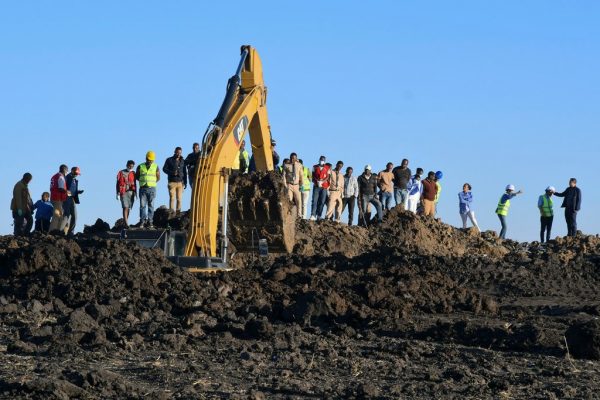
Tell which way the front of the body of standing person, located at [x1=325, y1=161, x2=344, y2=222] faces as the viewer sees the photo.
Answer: toward the camera

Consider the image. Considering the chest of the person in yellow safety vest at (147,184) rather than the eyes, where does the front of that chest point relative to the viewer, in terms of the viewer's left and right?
facing the viewer

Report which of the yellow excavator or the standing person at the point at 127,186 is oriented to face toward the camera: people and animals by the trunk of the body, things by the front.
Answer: the standing person

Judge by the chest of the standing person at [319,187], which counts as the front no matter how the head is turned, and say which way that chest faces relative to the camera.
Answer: toward the camera

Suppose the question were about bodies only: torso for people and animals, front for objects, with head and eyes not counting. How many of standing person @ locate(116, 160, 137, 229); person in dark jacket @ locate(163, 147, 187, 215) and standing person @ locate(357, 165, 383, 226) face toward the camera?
3

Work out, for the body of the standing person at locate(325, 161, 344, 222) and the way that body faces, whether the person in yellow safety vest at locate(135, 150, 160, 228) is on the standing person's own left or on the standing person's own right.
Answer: on the standing person's own right

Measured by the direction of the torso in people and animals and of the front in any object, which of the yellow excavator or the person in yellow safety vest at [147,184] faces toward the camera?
the person in yellow safety vest

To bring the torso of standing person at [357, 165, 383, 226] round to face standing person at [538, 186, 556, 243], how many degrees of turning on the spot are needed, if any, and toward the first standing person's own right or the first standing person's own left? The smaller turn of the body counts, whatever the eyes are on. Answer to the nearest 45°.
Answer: approximately 90° to the first standing person's own left
